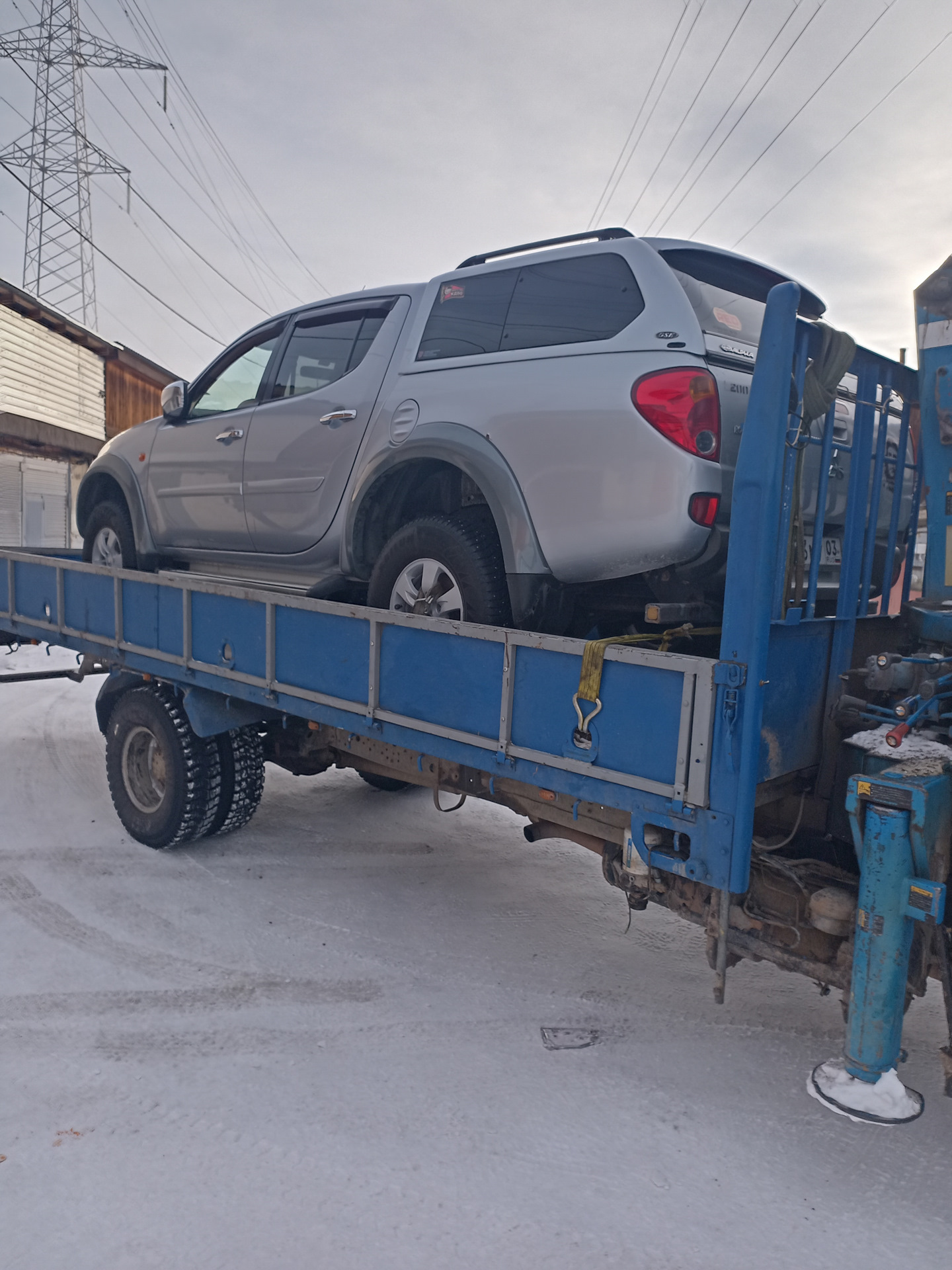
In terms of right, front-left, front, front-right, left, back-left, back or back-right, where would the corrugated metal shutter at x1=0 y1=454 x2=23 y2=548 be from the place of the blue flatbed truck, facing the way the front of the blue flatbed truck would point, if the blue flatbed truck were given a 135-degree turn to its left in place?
front-left

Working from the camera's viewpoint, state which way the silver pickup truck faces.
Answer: facing away from the viewer and to the left of the viewer

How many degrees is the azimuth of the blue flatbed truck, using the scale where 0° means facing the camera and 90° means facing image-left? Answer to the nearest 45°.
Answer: approximately 315°

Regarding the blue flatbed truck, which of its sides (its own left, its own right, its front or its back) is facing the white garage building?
back
